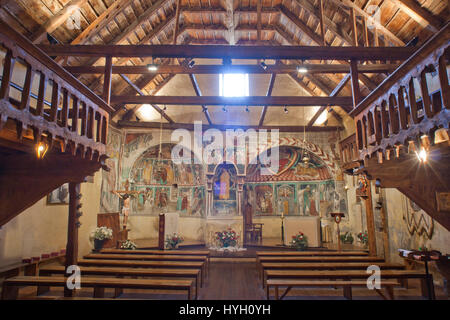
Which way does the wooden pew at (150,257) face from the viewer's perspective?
away from the camera

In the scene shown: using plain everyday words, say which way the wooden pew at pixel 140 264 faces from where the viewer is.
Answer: facing away from the viewer

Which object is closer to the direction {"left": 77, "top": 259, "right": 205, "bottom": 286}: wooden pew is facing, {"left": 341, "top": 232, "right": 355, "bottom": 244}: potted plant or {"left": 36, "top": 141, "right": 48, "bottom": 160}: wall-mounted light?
the potted plant

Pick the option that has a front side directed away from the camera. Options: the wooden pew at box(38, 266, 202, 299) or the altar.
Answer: the wooden pew

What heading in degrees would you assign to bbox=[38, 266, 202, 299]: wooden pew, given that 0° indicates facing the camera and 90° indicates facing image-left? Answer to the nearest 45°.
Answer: approximately 180°

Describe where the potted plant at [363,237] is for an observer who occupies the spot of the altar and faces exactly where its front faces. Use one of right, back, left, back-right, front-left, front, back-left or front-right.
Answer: left

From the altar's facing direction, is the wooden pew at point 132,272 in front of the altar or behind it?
in front

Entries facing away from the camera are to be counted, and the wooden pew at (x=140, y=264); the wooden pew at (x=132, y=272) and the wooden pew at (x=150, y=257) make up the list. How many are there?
3

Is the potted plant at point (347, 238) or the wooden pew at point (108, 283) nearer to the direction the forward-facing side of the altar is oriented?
the wooden pew

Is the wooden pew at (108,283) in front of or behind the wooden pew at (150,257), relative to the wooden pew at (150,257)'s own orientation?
behind

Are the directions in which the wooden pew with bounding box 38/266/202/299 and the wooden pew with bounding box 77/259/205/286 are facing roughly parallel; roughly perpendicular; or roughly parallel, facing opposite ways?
roughly parallel

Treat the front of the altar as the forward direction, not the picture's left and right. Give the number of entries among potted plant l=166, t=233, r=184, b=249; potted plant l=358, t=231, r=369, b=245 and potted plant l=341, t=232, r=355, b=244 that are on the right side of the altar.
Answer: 1

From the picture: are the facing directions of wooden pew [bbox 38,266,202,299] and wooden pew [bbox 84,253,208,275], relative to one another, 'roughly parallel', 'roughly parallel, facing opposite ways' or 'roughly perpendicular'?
roughly parallel
